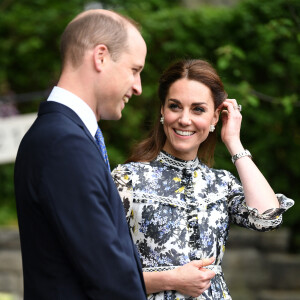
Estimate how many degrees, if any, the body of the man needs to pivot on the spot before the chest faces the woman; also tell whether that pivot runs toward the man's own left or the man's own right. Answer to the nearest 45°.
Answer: approximately 45° to the man's own left

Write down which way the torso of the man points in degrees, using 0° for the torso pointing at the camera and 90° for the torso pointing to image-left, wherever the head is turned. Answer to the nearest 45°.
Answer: approximately 270°

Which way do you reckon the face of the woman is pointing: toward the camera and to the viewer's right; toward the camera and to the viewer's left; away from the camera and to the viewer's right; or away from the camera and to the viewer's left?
toward the camera and to the viewer's left

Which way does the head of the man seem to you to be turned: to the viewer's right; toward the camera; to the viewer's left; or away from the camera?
to the viewer's right

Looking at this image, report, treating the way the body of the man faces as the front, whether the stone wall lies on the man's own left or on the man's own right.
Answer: on the man's own left
